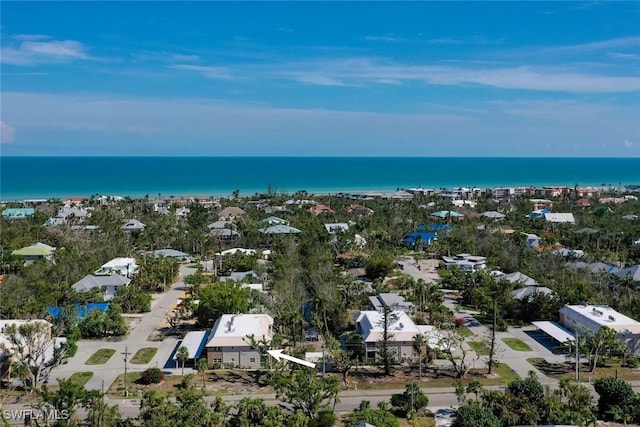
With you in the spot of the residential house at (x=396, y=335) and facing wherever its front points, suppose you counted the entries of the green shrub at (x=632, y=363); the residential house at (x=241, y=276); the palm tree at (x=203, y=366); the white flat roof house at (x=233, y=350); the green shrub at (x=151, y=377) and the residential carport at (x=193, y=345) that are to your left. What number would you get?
1

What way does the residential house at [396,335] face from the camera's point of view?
toward the camera

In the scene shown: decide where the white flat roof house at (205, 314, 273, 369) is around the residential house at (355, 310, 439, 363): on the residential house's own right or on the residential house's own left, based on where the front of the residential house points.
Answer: on the residential house's own right

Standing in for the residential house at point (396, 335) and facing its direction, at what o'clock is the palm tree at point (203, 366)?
The palm tree is roughly at 2 o'clock from the residential house.

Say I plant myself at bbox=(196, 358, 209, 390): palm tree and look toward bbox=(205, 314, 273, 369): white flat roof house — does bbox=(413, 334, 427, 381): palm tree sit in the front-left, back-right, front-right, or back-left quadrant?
front-right

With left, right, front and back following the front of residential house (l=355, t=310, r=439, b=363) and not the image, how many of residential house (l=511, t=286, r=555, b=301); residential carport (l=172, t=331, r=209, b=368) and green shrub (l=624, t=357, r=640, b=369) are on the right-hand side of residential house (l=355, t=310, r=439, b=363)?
1

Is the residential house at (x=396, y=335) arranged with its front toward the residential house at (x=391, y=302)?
no

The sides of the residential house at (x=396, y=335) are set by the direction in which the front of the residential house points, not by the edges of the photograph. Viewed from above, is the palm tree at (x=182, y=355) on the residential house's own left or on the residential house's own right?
on the residential house's own right

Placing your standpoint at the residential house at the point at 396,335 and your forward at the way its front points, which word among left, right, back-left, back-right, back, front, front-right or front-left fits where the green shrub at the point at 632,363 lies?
left

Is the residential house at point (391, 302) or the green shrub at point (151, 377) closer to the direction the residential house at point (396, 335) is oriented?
the green shrub

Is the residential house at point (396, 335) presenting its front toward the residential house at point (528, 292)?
no

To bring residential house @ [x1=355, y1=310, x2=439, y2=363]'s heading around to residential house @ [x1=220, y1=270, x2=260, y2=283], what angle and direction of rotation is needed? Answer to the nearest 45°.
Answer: approximately 135° to its right

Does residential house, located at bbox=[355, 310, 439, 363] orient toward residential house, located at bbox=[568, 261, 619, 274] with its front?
no
